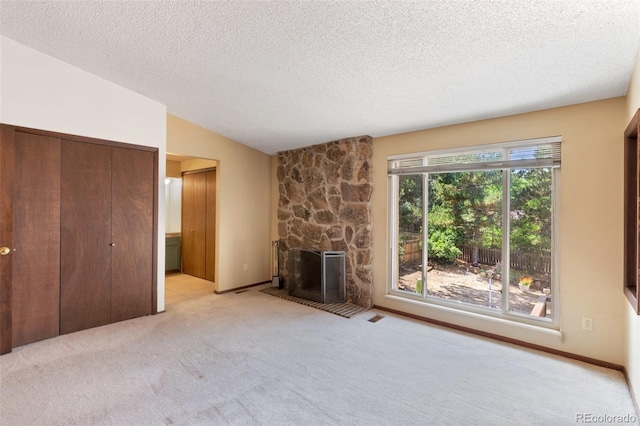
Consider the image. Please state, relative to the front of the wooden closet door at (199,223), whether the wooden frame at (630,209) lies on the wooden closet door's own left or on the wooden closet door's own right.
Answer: on the wooden closet door's own left

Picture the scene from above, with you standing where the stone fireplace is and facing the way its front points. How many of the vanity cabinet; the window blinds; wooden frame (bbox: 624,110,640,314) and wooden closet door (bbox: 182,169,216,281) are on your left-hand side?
2

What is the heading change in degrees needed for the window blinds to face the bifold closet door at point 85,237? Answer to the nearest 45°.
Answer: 0° — it already faces it

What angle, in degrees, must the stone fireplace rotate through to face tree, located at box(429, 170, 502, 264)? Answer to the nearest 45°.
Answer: approximately 90° to its left

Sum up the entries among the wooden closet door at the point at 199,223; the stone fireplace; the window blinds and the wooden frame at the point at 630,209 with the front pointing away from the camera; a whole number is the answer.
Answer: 0

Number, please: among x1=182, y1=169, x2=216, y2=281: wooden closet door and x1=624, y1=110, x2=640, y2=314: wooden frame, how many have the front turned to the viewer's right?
0

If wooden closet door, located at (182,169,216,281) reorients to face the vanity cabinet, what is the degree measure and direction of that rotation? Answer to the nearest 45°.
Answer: approximately 90° to its right

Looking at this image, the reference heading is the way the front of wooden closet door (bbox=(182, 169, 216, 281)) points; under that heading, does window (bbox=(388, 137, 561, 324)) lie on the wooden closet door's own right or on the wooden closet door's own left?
on the wooden closet door's own left

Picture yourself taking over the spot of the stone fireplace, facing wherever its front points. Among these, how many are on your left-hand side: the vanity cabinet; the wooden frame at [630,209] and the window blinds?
2

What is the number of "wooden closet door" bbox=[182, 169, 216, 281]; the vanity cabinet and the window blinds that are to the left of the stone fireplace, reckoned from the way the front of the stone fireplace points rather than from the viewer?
1

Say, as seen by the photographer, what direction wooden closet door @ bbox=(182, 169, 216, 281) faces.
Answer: facing the viewer and to the left of the viewer

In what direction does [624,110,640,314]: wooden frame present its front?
to the viewer's left
